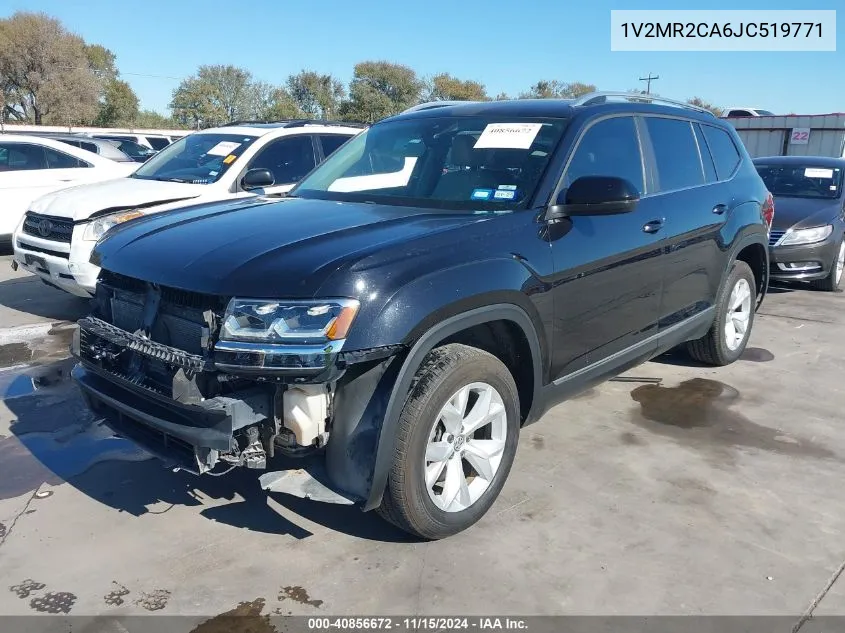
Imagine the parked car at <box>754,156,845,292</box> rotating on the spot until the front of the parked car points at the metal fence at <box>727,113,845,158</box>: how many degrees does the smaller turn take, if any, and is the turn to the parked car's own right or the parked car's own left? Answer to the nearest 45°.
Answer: approximately 135° to the parked car's own right

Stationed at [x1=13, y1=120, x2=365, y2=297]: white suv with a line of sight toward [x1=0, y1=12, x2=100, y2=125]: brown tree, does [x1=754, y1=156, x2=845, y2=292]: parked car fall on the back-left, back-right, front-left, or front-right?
back-right

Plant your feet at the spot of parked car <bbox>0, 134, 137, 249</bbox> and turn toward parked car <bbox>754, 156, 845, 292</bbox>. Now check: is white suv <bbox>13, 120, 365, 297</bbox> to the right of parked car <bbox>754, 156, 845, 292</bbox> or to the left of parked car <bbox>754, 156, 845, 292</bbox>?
right

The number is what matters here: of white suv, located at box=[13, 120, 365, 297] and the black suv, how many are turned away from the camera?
0

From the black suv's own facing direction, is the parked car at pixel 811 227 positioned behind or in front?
behind

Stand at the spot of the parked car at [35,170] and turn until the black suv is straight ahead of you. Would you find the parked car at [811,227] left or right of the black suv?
left

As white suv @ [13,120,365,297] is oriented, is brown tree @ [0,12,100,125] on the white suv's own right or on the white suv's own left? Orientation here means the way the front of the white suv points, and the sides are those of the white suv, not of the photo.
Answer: on the white suv's own right

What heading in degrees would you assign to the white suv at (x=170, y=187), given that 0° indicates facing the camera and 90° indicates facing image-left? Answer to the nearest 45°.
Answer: approximately 45°

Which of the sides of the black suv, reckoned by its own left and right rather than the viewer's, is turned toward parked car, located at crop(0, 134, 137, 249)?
right

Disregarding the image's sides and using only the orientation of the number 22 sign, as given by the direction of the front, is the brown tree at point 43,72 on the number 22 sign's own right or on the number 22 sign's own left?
on the number 22 sign's own right

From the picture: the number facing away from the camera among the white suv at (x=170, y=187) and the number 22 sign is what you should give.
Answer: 0

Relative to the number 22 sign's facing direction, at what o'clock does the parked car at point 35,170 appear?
The parked car is roughly at 1 o'clock from the number 22 sign.

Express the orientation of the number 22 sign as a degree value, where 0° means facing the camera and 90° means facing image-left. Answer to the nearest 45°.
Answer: approximately 0°
